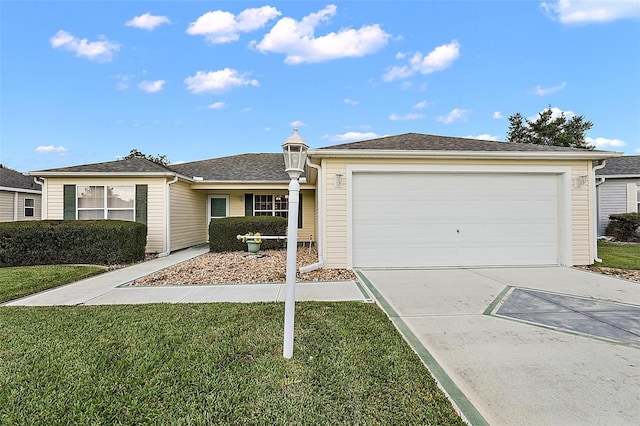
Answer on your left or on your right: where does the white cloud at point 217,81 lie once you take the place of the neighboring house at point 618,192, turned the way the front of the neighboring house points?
on your right

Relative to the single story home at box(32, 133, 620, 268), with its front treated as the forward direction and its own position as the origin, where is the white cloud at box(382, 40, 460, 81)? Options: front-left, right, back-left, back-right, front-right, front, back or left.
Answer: back

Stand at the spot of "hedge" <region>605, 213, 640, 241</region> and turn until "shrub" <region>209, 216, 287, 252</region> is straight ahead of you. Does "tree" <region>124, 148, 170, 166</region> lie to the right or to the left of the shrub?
right

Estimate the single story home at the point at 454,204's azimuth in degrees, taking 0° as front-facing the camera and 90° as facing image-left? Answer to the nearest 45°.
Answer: approximately 0°

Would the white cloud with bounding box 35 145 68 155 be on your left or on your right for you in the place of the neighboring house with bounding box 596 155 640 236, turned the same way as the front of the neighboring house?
on your right

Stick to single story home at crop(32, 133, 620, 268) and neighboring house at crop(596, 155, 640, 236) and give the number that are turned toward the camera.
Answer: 2

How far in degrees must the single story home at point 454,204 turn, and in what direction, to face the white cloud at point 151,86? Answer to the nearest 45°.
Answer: approximately 135° to its right

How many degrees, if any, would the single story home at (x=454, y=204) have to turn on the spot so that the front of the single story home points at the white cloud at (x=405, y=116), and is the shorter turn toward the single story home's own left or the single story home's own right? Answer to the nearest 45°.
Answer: approximately 180°

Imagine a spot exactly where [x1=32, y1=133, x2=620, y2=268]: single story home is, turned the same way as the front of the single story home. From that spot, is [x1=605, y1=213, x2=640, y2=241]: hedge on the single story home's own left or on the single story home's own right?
on the single story home's own left
